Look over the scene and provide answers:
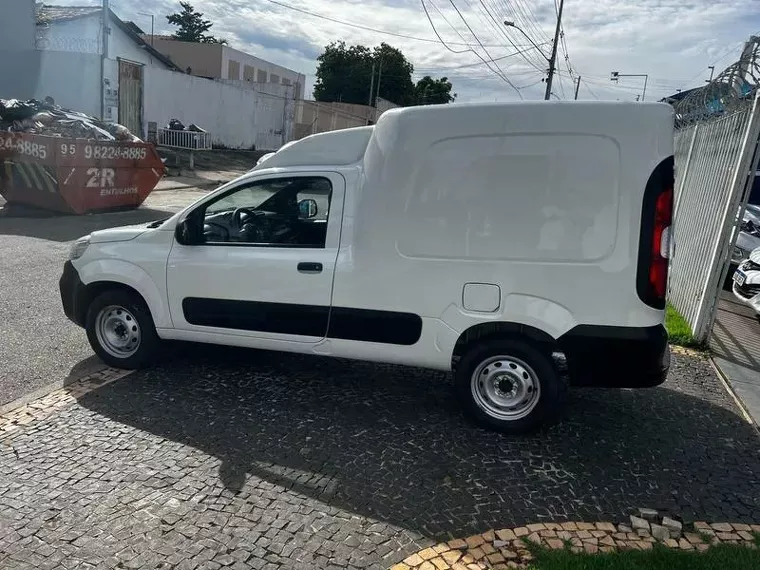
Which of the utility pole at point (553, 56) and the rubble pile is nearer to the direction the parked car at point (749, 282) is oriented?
the rubble pile

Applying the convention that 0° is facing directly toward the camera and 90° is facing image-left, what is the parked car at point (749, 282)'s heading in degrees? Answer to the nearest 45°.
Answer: approximately 45°

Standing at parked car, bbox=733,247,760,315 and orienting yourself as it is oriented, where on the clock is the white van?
The white van is roughly at 11 o'clock from the parked car.

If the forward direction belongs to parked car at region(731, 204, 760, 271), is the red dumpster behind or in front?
in front

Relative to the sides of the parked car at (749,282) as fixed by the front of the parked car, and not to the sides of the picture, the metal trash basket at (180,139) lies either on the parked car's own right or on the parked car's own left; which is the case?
on the parked car's own right

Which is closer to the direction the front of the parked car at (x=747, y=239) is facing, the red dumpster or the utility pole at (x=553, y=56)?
the red dumpster

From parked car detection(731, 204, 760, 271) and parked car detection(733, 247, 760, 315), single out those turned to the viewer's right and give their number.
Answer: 0

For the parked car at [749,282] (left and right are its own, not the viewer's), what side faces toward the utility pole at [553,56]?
right

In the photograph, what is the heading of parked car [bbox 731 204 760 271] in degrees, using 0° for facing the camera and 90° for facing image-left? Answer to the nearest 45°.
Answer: approximately 45°

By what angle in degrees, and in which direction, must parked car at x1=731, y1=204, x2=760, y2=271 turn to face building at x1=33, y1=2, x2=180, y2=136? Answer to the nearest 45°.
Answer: approximately 45° to its right

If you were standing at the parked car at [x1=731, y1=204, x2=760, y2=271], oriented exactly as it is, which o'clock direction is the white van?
The white van is roughly at 11 o'clock from the parked car.
